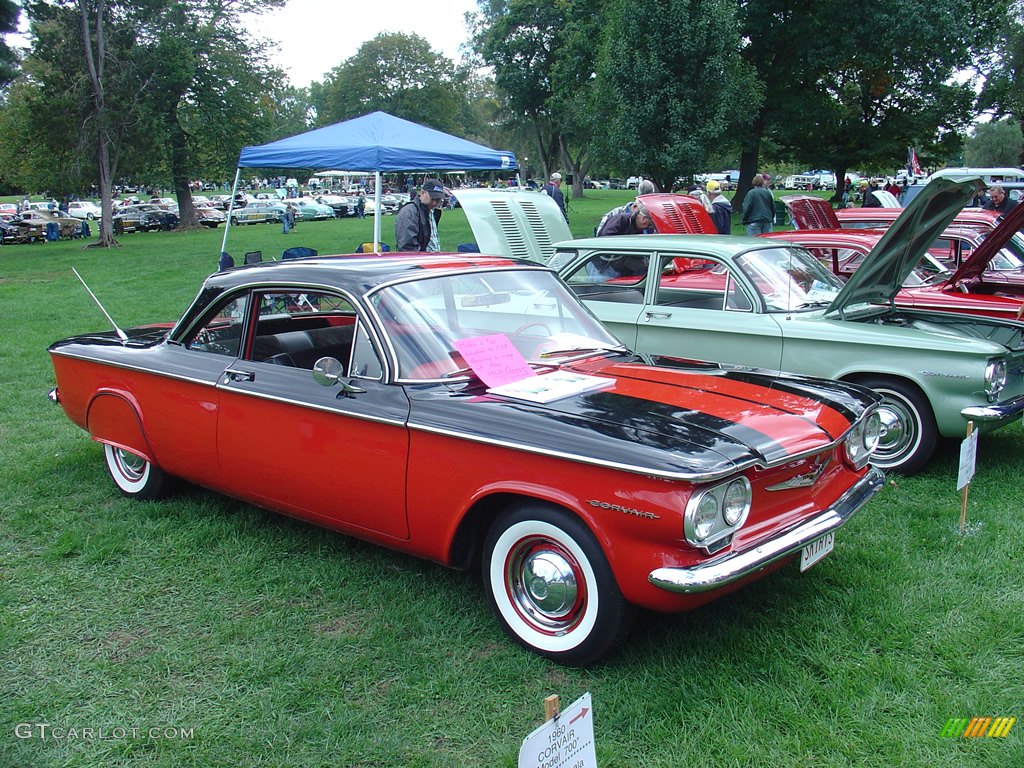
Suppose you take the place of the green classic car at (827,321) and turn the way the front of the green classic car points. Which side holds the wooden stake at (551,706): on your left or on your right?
on your right

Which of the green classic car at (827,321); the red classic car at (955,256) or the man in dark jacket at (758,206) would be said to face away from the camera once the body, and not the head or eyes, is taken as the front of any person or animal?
the man in dark jacket

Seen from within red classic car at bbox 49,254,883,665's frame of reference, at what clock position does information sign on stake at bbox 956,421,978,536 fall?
The information sign on stake is roughly at 10 o'clock from the red classic car.

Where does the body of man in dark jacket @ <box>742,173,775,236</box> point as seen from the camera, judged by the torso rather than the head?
away from the camera

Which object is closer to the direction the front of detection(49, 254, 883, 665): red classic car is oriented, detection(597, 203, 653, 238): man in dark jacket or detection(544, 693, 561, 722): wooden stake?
the wooden stake

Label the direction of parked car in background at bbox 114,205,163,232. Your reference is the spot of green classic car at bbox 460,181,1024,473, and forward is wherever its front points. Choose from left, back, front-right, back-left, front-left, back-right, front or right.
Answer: back

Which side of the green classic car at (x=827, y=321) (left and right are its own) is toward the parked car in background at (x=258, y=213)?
back

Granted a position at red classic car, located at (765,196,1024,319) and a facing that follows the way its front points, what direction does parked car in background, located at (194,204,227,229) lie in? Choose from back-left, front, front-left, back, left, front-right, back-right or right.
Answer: back

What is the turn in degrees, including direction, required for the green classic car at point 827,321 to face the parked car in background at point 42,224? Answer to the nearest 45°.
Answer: approximately 180°

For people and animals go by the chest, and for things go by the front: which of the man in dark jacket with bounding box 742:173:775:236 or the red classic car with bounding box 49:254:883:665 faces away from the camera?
the man in dark jacket

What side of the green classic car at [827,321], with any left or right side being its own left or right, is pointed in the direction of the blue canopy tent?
back
